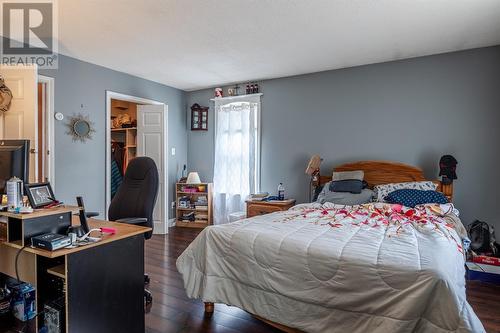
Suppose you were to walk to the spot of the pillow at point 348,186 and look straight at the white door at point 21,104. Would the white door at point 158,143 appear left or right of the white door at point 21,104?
right

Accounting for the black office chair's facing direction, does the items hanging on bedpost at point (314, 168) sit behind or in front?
behind

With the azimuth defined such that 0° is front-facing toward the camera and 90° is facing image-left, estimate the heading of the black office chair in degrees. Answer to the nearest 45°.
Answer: approximately 45°

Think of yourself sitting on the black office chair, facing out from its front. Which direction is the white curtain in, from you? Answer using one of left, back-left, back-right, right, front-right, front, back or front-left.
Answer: back

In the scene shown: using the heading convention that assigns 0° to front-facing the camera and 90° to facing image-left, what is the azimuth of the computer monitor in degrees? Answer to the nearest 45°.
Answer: approximately 315°

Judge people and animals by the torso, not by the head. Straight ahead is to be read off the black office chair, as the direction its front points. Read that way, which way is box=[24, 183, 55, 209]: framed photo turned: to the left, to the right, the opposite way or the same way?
to the left

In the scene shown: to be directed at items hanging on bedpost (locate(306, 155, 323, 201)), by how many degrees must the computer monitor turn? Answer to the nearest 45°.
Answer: approximately 45° to its left

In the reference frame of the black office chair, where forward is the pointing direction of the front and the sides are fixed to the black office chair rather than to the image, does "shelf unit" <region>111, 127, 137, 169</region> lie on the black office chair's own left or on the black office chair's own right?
on the black office chair's own right

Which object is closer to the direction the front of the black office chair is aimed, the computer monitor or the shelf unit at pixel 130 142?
the computer monitor
